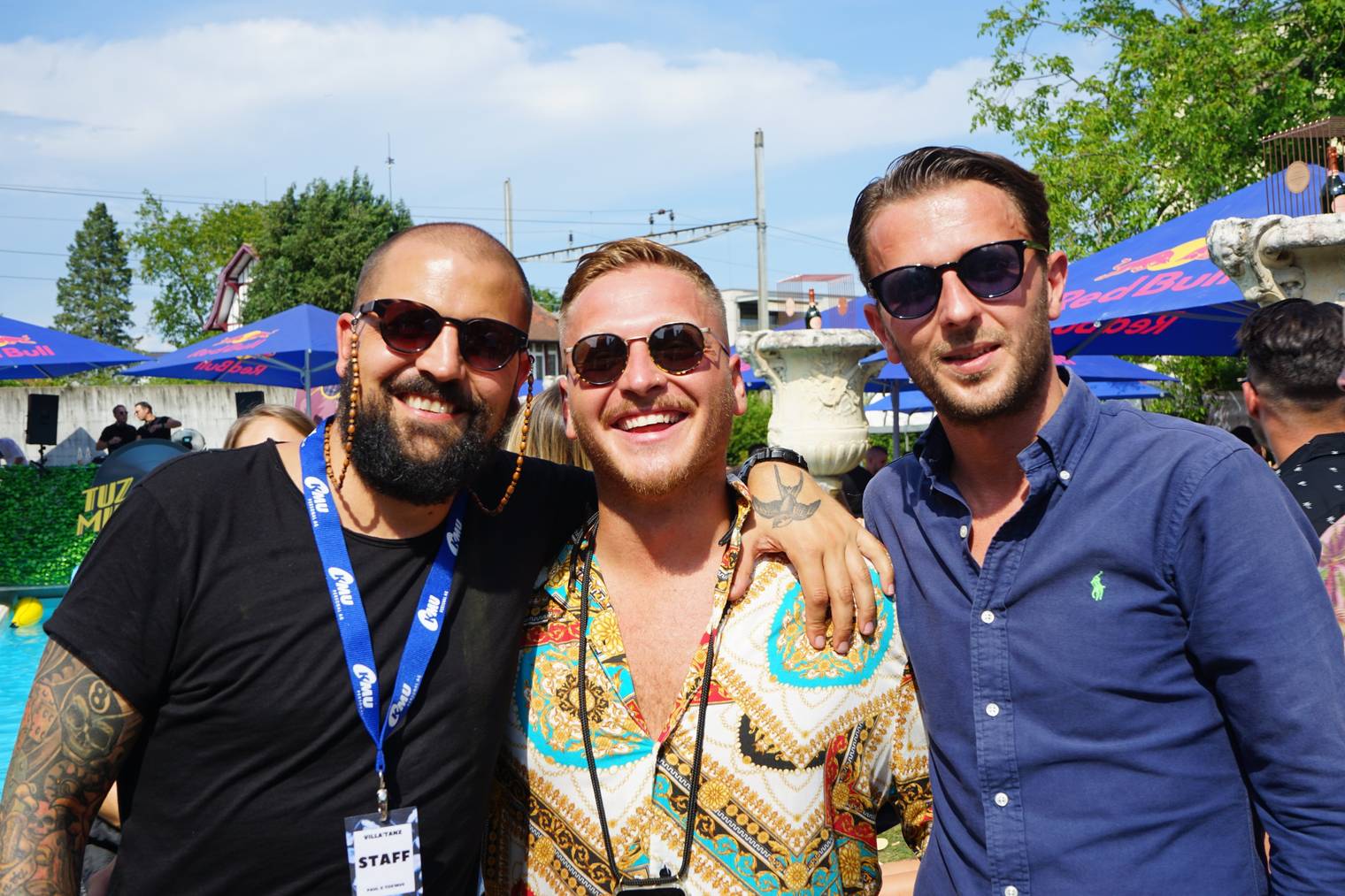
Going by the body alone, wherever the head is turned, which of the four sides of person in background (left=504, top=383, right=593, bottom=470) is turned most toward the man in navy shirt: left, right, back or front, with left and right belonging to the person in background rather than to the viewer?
back

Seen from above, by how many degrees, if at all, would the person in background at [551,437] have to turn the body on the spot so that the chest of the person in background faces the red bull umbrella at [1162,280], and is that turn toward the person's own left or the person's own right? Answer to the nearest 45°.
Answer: approximately 45° to the person's own right

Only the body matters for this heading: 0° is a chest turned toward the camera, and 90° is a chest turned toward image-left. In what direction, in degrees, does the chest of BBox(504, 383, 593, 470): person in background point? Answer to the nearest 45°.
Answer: approximately 180°

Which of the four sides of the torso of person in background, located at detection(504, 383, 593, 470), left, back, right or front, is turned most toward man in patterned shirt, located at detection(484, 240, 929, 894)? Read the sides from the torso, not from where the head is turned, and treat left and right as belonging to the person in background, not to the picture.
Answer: back

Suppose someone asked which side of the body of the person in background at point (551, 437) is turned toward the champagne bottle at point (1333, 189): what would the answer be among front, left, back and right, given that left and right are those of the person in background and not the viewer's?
right

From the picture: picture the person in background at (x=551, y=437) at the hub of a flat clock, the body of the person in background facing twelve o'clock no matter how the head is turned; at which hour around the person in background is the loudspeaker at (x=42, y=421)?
The loudspeaker is roughly at 11 o'clock from the person in background.

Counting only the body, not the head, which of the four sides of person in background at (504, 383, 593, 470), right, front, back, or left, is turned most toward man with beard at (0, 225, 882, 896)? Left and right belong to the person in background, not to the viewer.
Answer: back

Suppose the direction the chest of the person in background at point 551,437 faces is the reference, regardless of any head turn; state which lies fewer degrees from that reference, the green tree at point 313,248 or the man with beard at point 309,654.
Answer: the green tree

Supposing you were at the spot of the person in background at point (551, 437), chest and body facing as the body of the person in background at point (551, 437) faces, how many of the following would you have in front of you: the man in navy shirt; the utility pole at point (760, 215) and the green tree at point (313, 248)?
2

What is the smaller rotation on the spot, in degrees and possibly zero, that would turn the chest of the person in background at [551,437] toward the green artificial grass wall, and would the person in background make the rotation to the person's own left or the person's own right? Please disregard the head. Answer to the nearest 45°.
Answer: approximately 45° to the person's own left
